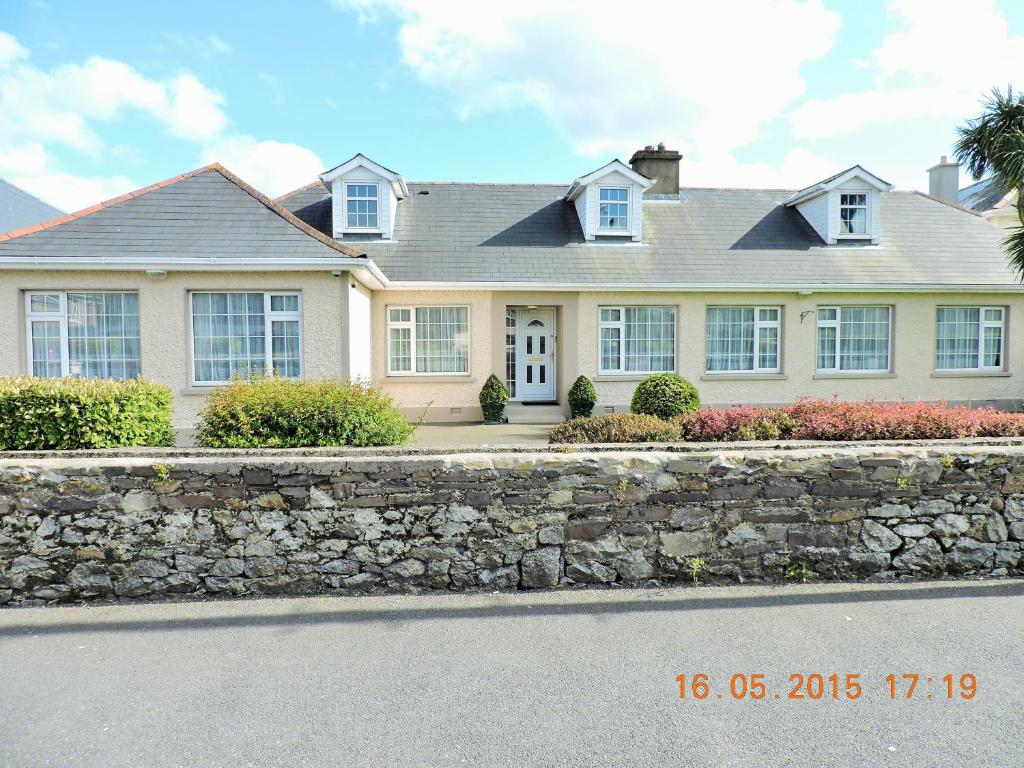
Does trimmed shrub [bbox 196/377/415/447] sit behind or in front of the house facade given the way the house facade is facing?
in front

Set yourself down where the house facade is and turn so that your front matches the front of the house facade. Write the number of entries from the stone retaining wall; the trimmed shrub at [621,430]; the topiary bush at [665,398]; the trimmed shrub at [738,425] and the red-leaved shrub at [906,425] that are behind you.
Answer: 0

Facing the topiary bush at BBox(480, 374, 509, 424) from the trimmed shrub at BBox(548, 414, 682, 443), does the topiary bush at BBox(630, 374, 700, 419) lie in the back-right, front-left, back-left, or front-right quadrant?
front-right

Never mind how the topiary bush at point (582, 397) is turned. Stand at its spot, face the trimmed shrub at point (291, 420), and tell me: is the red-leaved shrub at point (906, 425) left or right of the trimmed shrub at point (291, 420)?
left

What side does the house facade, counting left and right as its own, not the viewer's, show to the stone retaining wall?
front

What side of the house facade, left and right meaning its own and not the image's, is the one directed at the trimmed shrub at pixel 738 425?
front

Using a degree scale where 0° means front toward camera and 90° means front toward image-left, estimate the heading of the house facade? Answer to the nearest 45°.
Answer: approximately 0°

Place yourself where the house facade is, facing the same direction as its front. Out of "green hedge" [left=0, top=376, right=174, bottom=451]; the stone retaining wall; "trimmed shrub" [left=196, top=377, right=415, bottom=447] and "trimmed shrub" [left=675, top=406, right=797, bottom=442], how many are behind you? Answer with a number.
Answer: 0

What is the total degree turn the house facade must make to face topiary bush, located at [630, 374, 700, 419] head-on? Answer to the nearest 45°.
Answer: approximately 45° to its left
